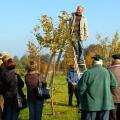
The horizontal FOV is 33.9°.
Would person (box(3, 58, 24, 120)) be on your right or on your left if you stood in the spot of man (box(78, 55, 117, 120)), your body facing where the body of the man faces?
on your left

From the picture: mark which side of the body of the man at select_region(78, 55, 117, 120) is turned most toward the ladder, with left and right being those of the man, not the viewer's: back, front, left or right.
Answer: front

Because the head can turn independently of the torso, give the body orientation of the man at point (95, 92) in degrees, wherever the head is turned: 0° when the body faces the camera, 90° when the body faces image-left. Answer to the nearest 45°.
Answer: approximately 180°

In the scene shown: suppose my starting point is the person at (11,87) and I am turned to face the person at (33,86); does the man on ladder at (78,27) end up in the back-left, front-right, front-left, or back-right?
front-left

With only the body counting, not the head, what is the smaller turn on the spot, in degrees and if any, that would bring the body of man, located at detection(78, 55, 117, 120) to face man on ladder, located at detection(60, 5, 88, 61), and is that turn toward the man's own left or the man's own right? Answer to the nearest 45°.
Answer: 0° — they already face them

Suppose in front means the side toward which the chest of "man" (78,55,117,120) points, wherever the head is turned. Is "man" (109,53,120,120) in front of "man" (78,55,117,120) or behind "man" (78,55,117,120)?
in front

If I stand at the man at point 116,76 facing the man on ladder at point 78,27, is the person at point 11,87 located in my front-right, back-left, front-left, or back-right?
front-left

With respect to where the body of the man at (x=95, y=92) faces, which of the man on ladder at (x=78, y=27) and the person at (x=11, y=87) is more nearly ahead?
the man on ladder
